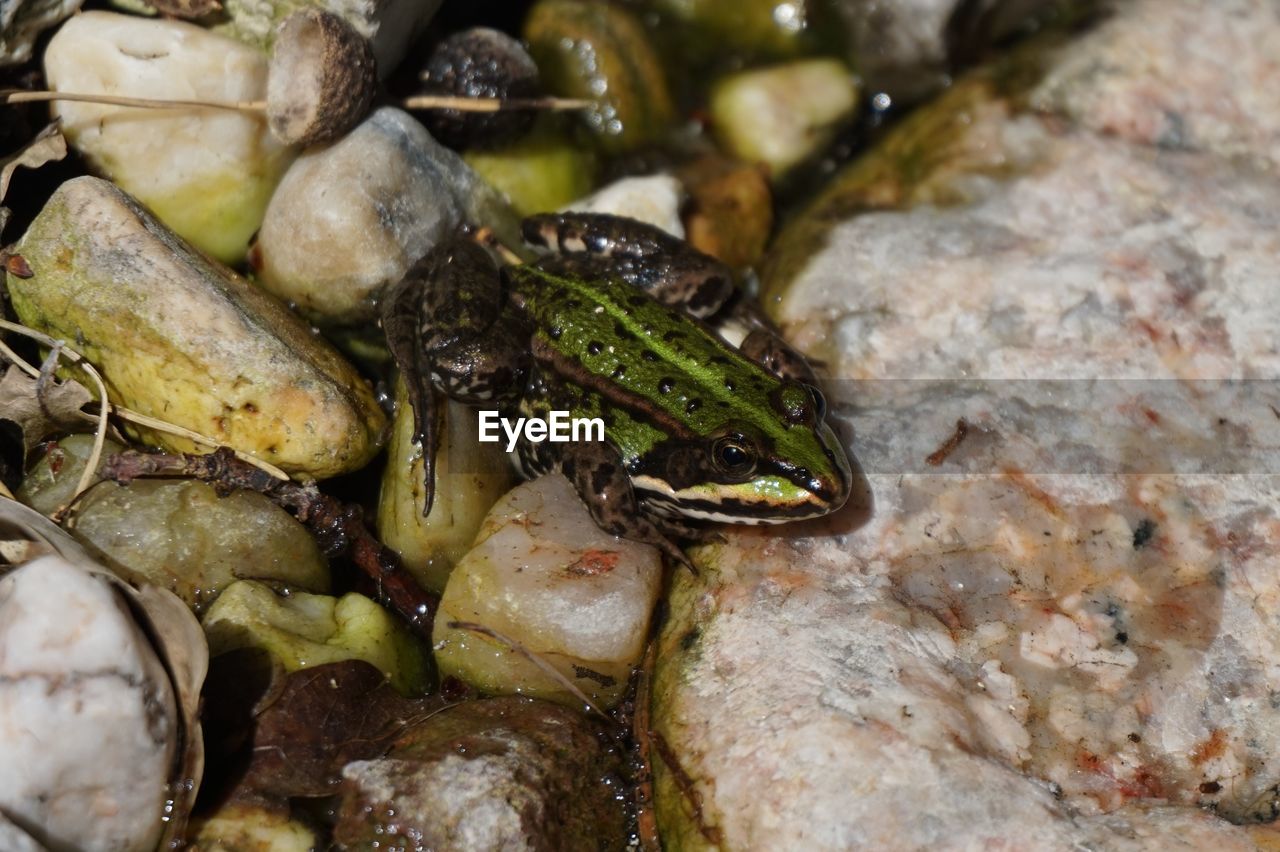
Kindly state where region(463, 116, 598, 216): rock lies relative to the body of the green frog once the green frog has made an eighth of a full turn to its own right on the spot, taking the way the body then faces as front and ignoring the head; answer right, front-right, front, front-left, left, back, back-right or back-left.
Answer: back

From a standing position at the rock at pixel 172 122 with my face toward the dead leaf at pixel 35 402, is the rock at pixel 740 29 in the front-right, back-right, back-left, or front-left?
back-left

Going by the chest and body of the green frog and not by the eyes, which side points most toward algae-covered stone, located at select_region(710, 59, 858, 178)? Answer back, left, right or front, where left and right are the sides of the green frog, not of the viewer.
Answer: left

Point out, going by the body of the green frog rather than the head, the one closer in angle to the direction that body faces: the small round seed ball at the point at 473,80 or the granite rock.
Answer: the granite rock

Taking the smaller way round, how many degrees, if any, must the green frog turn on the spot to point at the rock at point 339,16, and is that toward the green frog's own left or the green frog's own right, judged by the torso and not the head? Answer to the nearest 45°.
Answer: approximately 180°

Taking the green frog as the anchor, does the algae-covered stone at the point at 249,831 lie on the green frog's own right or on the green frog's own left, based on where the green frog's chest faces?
on the green frog's own right

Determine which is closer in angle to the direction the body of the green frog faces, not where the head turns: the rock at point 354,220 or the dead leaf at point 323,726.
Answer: the dead leaf

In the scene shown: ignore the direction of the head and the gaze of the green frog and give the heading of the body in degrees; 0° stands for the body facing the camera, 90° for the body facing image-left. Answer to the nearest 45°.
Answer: approximately 315°

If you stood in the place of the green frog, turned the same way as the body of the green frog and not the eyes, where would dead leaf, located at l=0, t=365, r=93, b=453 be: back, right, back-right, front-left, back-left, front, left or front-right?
back-right

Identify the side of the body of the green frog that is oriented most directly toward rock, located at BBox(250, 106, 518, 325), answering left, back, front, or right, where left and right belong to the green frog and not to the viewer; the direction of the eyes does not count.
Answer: back

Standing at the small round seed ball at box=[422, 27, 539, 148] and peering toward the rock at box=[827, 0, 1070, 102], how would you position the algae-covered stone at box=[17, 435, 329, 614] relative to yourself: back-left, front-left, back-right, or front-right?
back-right

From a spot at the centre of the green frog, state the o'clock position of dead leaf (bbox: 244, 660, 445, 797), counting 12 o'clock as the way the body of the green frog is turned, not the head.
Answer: The dead leaf is roughly at 3 o'clock from the green frog.

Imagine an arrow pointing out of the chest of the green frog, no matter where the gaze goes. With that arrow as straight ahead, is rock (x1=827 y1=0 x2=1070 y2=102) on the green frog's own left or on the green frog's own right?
on the green frog's own left

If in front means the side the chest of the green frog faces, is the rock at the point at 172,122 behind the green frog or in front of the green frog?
behind

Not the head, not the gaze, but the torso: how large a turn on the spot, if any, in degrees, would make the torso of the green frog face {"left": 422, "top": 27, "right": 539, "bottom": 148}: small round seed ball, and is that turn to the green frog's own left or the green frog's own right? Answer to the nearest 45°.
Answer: approximately 135° to the green frog's own left

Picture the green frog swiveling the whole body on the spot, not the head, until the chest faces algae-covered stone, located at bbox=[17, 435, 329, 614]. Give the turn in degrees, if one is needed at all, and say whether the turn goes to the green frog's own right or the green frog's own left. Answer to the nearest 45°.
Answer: approximately 135° to the green frog's own right

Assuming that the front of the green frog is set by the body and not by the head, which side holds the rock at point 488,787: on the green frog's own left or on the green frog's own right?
on the green frog's own right
